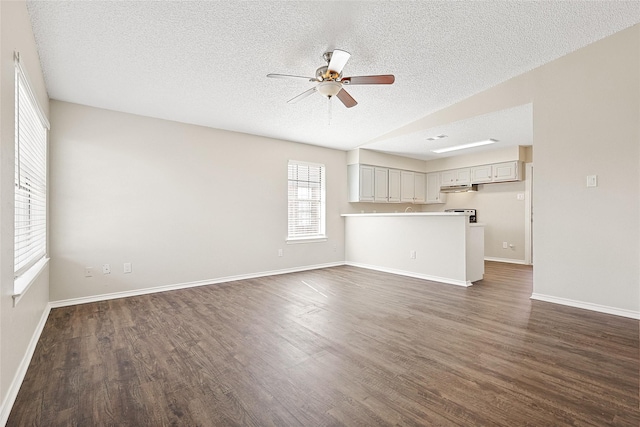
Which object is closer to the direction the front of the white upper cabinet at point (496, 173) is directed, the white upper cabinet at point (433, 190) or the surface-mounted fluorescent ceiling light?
the surface-mounted fluorescent ceiling light

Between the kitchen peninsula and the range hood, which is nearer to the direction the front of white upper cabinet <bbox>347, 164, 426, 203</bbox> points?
the kitchen peninsula

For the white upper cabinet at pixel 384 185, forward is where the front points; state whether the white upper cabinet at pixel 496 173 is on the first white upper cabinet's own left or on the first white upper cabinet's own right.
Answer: on the first white upper cabinet's own left
